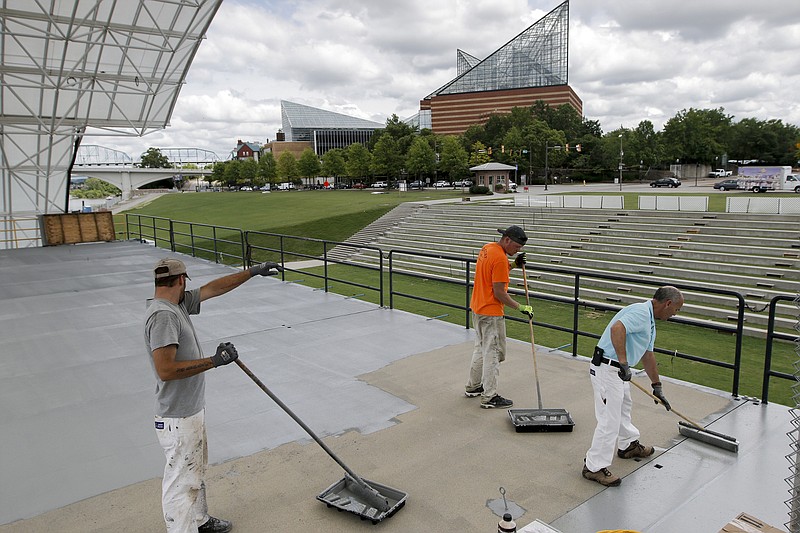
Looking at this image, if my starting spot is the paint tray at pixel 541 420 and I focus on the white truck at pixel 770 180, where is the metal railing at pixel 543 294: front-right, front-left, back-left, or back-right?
front-left

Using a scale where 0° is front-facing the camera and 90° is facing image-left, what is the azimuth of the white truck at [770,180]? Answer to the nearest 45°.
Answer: approximately 270°

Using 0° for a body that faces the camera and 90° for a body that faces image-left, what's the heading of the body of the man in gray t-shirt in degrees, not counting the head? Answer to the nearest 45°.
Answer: approximately 270°

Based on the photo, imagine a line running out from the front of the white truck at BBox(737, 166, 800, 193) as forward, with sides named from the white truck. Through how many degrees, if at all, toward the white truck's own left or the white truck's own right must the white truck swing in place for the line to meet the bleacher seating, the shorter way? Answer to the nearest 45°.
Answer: approximately 90° to the white truck's own right

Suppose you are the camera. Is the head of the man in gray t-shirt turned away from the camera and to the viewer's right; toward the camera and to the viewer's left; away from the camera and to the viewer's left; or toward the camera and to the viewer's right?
away from the camera and to the viewer's right

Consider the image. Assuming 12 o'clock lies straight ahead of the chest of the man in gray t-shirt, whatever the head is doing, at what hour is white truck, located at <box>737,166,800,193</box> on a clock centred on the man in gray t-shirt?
The white truck is roughly at 11 o'clock from the man in gray t-shirt.

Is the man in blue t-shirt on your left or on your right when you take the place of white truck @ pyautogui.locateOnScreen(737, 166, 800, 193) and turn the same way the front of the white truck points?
on your right
